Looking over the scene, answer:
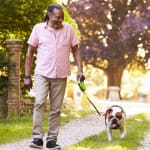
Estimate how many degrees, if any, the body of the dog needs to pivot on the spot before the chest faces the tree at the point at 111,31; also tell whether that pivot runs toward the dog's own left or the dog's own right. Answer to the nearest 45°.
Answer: approximately 180°

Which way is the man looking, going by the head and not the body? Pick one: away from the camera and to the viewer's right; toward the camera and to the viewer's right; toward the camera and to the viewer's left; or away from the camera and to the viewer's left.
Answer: toward the camera and to the viewer's right

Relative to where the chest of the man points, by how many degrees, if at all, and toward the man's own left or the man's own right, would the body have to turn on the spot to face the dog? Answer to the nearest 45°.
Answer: approximately 135° to the man's own left

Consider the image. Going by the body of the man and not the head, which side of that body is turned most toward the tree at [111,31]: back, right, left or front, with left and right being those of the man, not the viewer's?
back

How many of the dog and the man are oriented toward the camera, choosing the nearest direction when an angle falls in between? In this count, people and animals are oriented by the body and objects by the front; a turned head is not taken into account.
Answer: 2

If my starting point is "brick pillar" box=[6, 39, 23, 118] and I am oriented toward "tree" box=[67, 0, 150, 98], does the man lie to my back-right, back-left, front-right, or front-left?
back-right

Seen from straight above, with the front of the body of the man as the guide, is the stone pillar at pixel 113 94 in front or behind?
behind

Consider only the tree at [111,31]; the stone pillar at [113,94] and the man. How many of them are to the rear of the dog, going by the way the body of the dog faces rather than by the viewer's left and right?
2

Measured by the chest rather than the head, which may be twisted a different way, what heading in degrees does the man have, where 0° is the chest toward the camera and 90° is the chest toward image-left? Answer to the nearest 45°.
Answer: approximately 0°

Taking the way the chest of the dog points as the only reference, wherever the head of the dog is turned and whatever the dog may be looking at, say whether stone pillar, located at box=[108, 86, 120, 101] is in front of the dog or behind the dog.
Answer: behind
